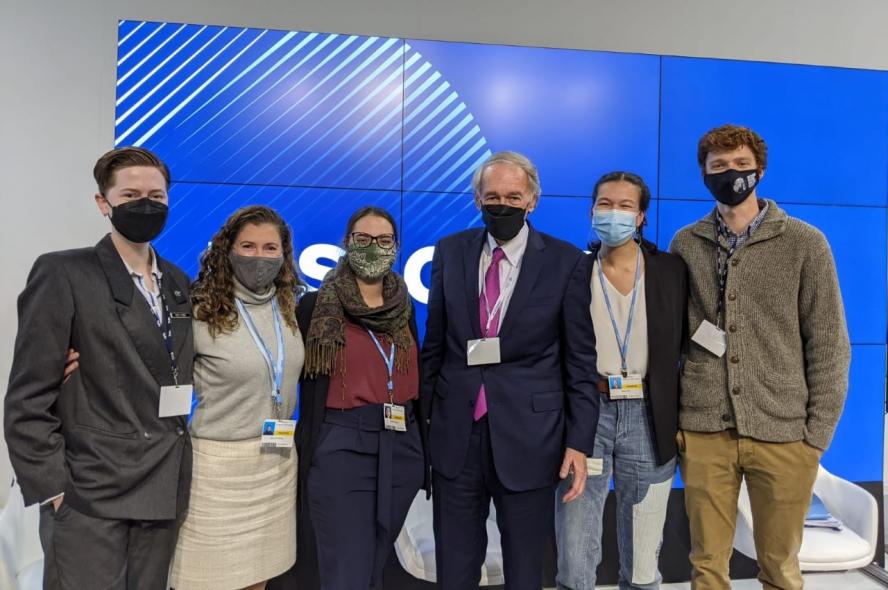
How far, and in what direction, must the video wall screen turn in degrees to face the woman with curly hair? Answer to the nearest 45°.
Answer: approximately 45° to its right

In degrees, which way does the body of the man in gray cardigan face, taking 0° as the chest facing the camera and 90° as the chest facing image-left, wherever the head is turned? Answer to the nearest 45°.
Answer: approximately 0°

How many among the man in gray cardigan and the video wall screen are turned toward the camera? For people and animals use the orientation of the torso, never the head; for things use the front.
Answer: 2

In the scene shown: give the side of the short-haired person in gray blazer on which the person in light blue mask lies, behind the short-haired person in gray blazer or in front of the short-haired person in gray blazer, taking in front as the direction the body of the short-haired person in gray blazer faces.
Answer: in front

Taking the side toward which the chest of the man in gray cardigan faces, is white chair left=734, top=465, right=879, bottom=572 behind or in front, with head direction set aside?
behind

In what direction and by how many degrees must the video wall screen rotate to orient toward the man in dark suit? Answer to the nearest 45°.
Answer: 0° — it already faces them

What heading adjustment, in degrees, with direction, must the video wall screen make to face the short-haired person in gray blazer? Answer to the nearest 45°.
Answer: approximately 45° to its right

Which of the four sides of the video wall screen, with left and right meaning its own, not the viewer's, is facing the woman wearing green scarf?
front

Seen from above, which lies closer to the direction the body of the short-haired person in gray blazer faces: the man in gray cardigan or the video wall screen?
the man in gray cardigan

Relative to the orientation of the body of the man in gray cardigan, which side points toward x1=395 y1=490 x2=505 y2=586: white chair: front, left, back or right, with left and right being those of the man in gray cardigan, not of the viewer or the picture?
right

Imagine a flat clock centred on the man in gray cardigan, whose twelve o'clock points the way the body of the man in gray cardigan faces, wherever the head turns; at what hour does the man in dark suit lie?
The man in dark suit is roughly at 2 o'clock from the man in gray cardigan.
